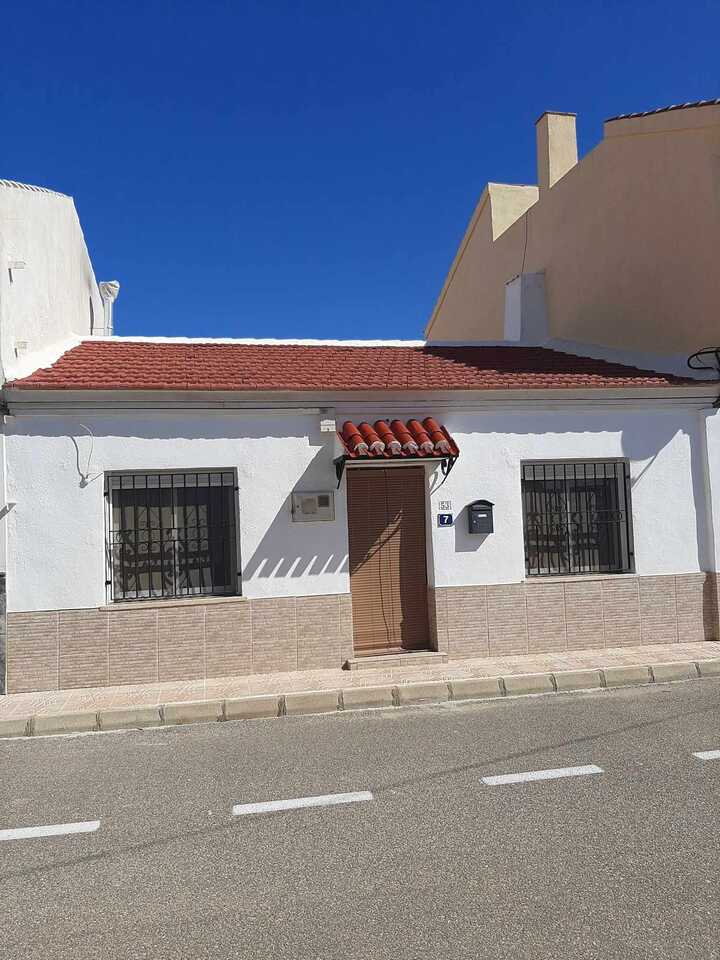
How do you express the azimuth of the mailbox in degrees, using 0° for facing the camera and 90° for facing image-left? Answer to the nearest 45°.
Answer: approximately 0°

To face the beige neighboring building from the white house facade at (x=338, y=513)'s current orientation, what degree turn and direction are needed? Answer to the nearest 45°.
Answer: approximately 135° to its left

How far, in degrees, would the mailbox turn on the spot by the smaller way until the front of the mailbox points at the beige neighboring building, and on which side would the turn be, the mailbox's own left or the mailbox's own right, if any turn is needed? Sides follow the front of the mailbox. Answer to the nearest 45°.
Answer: approximately 135° to the mailbox's own left

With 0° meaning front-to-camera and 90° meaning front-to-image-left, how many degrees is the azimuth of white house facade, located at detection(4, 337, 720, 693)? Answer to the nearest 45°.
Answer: approximately 0°
